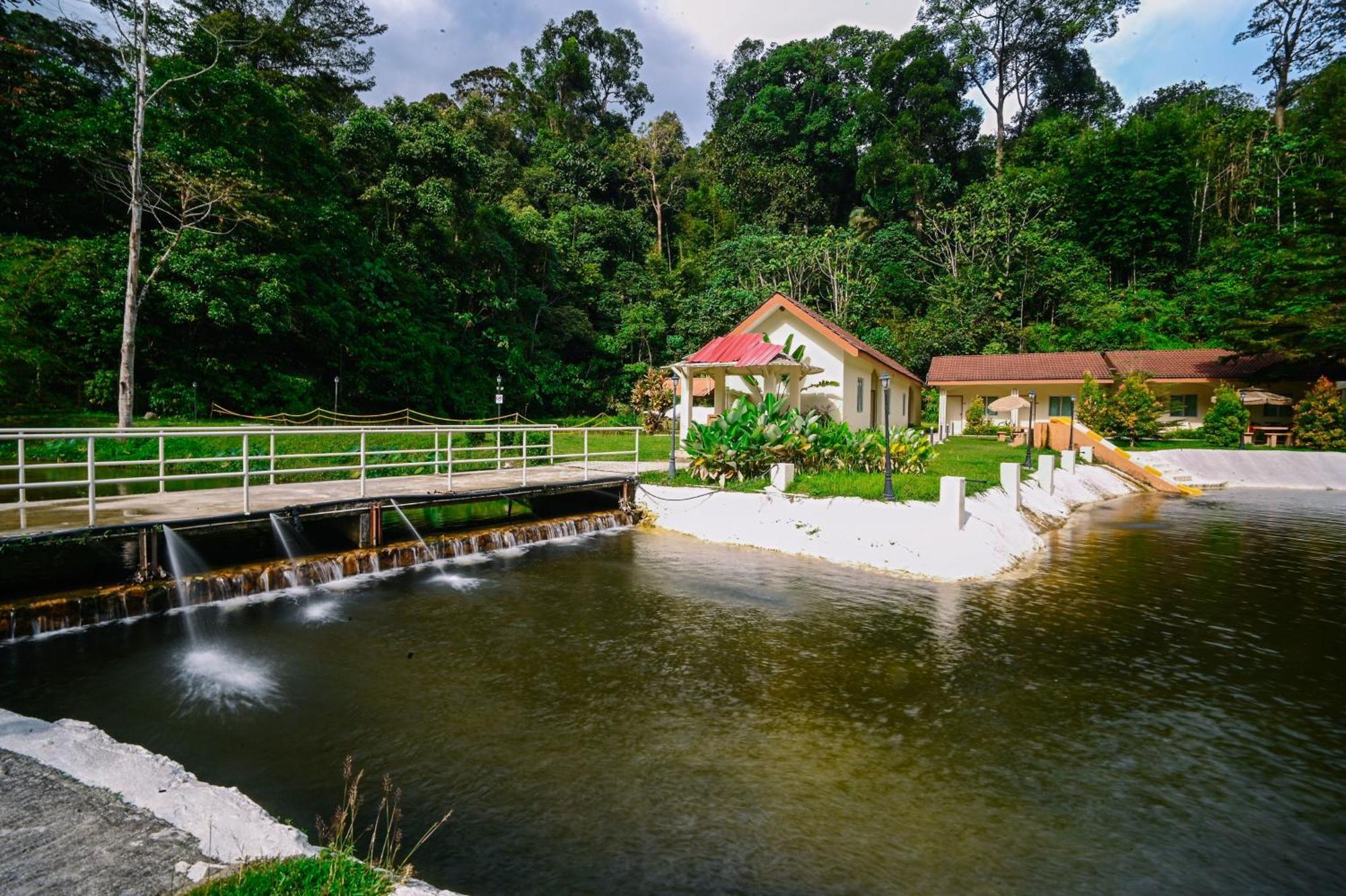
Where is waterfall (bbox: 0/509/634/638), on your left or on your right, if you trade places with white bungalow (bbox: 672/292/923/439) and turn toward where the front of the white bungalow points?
on your right

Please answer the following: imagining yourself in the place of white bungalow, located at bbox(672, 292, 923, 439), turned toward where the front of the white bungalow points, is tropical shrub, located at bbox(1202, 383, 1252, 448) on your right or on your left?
on your left

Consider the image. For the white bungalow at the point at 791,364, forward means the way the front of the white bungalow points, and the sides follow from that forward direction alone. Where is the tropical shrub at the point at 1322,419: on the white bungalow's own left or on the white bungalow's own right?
on the white bungalow's own left

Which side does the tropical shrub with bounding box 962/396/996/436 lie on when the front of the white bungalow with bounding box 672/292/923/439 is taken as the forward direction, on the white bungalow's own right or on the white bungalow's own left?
on the white bungalow's own left

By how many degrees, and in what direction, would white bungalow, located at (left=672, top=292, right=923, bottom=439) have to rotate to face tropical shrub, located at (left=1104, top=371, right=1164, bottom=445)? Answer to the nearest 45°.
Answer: approximately 90° to its left

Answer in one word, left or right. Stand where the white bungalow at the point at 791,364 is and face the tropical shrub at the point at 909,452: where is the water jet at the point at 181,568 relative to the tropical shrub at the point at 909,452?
right

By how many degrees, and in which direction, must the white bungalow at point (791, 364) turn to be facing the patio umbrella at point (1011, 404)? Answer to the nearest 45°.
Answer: approximately 90° to its left
